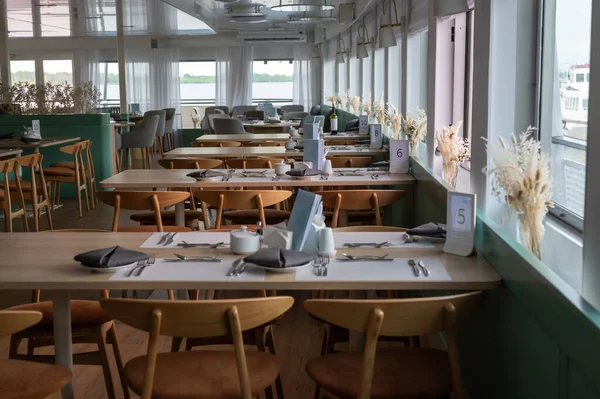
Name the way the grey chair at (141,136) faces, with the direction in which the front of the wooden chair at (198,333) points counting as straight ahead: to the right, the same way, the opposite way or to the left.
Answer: to the left

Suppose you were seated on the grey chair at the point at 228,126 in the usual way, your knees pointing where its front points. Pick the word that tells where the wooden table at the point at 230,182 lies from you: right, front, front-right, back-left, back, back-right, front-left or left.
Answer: back

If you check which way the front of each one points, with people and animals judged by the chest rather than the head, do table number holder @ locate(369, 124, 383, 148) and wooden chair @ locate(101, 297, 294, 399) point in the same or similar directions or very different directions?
very different directions

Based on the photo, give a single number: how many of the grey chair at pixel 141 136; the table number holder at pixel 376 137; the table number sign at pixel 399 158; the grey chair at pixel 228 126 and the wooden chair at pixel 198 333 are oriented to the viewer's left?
1

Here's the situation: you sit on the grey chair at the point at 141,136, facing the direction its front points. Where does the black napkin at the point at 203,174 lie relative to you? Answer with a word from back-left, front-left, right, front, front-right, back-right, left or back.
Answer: left

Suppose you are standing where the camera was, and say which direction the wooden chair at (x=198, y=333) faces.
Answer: facing away from the viewer

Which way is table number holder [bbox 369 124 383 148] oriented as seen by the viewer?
toward the camera

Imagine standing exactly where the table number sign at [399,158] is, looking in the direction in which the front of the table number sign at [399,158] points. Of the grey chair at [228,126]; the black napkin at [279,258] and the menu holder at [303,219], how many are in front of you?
2

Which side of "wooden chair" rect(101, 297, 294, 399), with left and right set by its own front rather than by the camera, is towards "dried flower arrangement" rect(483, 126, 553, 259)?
right

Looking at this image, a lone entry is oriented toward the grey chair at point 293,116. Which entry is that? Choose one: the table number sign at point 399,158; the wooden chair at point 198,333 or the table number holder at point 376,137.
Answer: the wooden chair

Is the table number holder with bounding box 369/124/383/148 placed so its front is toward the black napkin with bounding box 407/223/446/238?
yes

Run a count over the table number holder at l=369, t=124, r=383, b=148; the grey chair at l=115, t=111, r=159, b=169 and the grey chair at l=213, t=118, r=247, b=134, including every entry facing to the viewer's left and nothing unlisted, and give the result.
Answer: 1

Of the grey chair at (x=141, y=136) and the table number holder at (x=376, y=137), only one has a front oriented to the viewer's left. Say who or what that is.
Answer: the grey chair

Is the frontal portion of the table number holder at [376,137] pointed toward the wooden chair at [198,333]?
yes

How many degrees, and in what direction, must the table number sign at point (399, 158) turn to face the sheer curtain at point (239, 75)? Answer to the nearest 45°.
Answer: approximately 180°

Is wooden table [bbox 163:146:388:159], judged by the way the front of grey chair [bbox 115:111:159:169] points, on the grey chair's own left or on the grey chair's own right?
on the grey chair's own left
